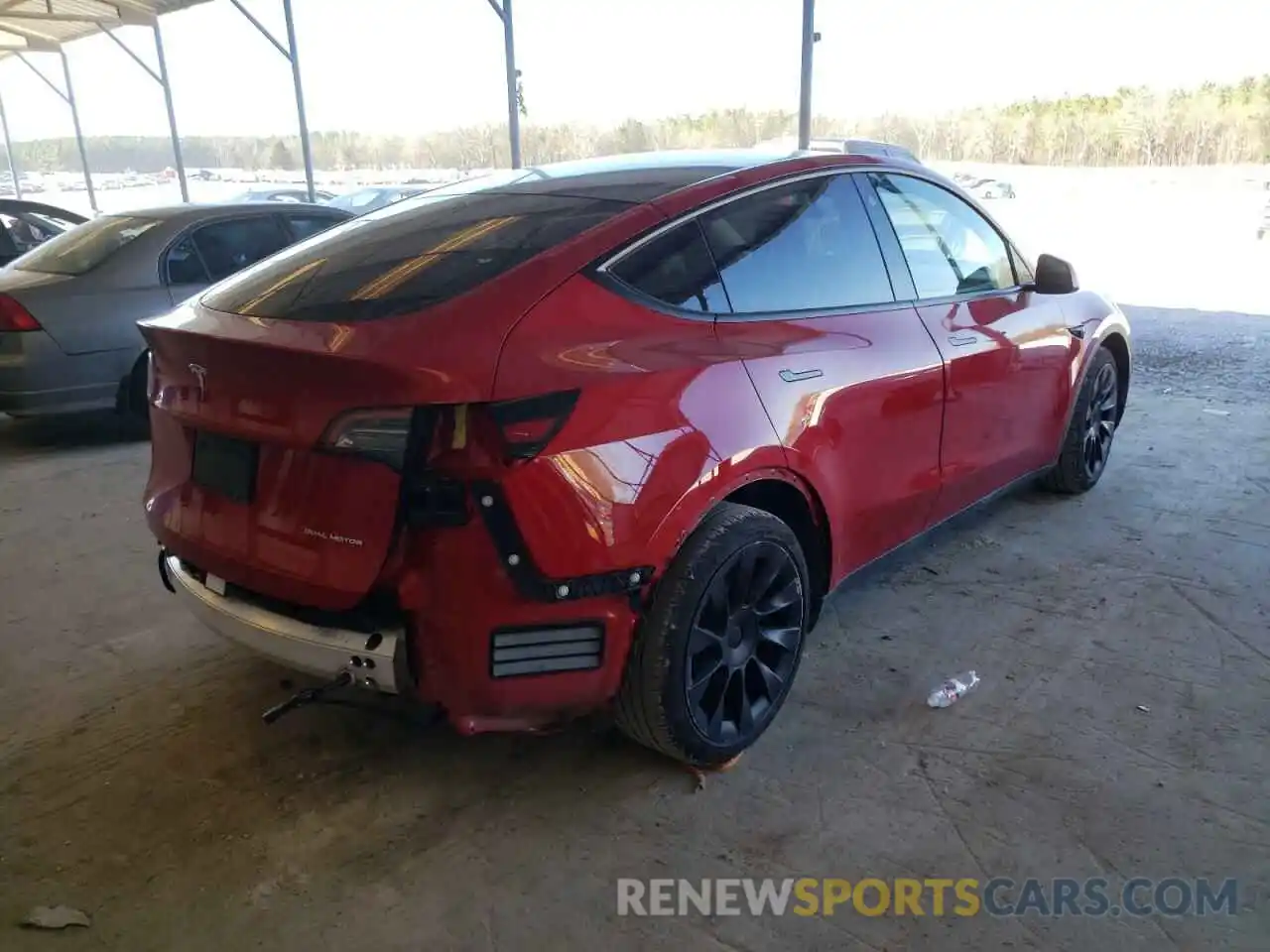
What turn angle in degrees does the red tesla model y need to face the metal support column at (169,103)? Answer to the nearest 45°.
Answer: approximately 90° to its left

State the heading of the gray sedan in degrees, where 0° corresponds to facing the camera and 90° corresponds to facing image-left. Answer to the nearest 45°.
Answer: approximately 225°

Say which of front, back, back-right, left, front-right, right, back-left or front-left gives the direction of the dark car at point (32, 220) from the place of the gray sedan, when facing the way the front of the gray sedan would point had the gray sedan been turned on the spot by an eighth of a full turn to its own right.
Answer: left

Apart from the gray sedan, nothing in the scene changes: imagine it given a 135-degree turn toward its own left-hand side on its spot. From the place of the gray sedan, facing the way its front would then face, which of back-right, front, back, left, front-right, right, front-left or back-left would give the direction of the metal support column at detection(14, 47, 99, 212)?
right

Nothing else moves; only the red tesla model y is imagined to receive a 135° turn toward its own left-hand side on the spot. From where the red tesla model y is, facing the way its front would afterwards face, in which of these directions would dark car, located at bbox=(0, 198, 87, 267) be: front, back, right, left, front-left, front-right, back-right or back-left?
front-right

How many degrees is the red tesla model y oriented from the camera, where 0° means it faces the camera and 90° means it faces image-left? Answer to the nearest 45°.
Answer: approximately 225°

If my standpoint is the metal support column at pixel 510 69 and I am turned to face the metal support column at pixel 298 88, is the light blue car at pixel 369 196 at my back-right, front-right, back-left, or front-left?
front-right

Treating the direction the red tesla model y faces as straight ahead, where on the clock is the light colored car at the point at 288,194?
The light colored car is roughly at 10 o'clock from the red tesla model y.

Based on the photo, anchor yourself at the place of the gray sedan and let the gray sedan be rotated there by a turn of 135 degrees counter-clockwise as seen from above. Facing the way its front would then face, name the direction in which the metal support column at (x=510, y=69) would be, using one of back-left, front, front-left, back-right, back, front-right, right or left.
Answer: back-right

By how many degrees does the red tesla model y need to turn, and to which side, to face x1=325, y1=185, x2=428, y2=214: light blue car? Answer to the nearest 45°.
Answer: approximately 45° to its left

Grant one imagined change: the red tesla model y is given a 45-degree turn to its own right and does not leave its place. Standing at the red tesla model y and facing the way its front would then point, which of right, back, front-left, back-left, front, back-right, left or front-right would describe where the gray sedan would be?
back-left

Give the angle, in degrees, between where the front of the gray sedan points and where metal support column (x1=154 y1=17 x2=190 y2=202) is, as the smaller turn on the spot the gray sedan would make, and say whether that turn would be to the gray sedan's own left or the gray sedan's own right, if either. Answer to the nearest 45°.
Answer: approximately 45° to the gray sedan's own left

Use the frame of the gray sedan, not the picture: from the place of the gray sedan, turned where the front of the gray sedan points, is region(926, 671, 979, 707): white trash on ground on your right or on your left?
on your right

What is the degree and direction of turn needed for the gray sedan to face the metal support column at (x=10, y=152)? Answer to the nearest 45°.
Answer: approximately 45° to its left
